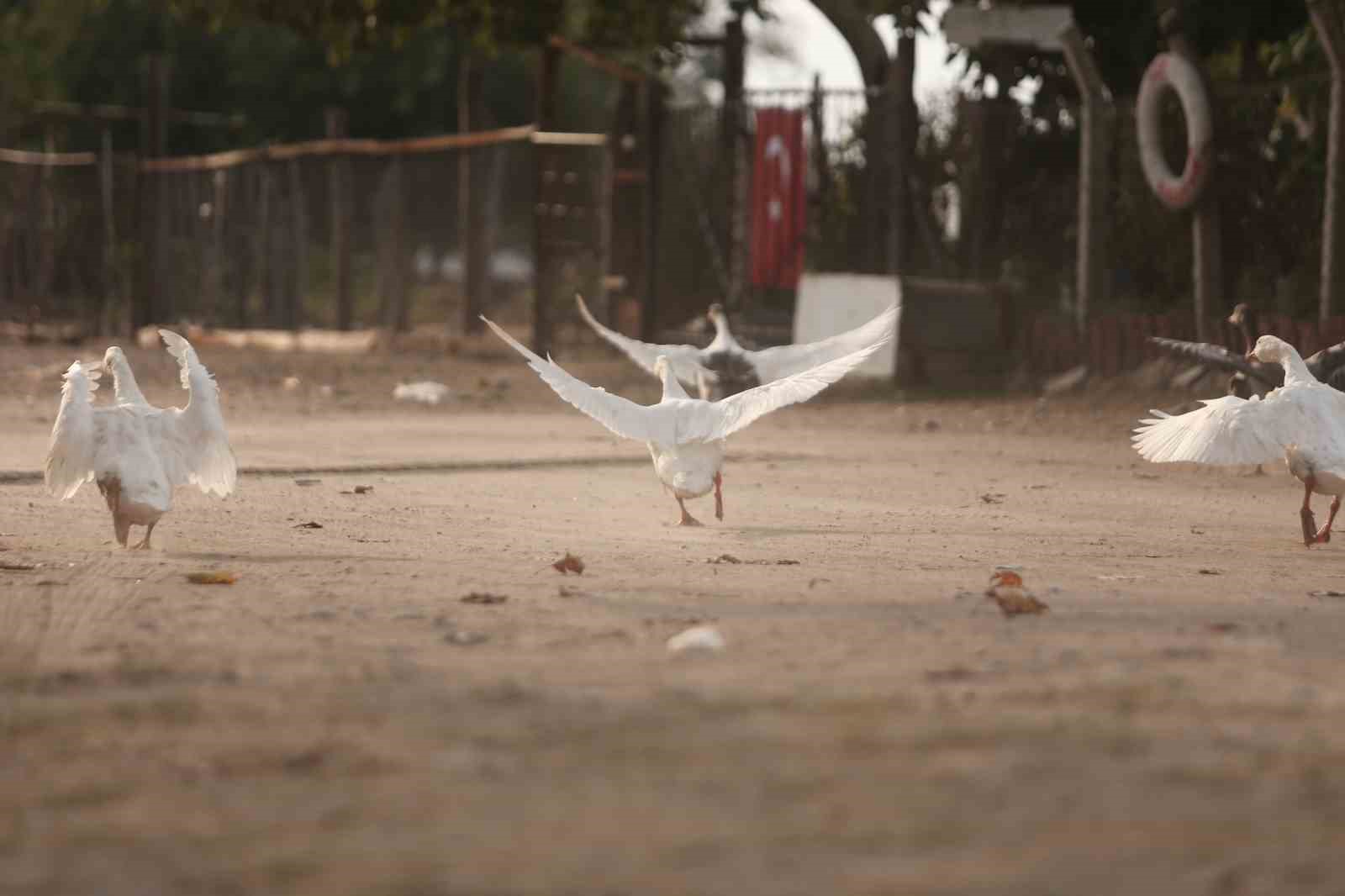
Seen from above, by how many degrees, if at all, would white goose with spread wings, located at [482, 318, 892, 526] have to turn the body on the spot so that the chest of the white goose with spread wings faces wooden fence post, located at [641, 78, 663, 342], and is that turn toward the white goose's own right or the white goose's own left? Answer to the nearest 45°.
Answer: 0° — it already faces it

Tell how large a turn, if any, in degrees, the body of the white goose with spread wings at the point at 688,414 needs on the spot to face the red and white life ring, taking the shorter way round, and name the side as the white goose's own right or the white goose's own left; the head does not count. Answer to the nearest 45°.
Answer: approximately 45° to the white goose's own right

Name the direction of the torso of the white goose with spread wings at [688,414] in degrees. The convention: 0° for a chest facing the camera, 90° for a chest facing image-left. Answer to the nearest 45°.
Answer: approximately 180°

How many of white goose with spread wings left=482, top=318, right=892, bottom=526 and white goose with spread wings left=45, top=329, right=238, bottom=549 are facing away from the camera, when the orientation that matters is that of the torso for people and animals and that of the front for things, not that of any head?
2

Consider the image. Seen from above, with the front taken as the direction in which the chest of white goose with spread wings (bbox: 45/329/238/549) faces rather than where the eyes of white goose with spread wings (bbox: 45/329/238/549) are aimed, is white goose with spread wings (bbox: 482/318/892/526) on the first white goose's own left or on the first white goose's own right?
on the first white goose's own right

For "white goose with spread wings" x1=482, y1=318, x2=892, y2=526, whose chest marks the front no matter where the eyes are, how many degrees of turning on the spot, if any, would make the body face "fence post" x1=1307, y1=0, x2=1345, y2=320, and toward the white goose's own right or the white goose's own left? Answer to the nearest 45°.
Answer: approximately 45° to the white goose's own right

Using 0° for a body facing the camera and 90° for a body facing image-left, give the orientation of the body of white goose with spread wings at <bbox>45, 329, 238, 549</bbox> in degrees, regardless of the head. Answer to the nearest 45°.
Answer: approximately 180°

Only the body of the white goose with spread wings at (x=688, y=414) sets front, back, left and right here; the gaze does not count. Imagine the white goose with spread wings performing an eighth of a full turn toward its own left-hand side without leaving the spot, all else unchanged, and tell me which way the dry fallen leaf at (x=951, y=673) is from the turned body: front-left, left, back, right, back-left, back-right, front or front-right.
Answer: back-left

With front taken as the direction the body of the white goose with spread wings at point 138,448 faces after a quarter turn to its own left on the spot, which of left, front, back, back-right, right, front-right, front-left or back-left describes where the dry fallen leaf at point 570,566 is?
back-left

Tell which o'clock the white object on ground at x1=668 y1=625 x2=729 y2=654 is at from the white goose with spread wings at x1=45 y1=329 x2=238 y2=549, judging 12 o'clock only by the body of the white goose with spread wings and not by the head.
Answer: The white object on ground is roughly at 5 o'clock from the white goose with spread wings.
